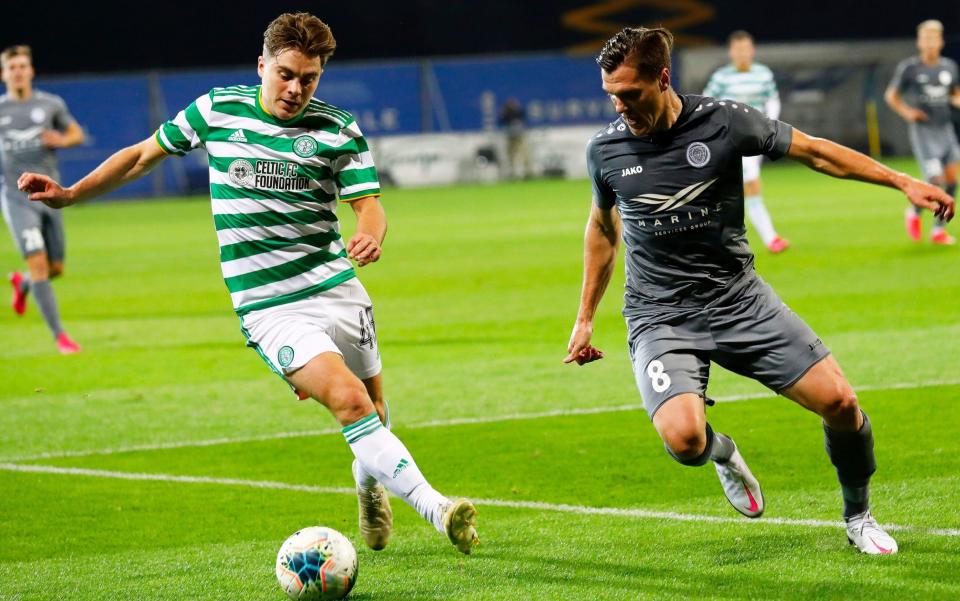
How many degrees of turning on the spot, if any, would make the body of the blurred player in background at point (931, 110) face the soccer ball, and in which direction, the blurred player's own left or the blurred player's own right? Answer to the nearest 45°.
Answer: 0° — they already face it

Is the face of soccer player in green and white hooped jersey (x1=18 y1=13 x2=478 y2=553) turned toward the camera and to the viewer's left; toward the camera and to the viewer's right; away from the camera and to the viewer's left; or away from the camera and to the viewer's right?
toward the camera and to the viewer's right

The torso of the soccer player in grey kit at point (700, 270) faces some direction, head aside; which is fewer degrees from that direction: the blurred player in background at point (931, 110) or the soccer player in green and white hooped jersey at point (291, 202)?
the soccer player in green and white hooped jersey

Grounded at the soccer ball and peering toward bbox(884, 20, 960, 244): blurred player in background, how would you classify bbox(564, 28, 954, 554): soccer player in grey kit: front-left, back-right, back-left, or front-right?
front-right

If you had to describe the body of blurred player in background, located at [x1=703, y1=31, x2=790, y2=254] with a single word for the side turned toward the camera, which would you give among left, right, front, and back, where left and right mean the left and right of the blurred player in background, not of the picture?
front

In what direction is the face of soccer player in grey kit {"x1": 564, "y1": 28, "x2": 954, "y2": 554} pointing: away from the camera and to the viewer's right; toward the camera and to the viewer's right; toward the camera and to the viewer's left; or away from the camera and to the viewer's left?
toward the camera and to the viewer's left

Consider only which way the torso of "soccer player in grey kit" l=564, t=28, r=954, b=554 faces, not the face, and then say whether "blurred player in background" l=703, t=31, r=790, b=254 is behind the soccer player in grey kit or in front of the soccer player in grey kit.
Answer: behind

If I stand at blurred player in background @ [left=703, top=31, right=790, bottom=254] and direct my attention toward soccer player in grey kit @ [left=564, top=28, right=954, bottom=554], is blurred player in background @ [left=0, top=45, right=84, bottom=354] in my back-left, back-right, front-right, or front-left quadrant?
front-right

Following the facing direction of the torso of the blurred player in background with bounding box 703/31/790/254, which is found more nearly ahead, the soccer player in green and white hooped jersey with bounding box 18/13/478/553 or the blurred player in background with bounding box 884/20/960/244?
the soccer player in green and white hooped jersey

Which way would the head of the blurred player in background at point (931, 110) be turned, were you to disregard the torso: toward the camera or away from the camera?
toward the camera

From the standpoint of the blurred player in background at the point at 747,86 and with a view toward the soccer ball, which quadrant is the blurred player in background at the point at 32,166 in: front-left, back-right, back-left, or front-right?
front-right

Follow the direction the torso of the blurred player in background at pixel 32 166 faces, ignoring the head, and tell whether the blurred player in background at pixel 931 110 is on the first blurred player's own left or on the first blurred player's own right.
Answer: on the first blurred player's own left

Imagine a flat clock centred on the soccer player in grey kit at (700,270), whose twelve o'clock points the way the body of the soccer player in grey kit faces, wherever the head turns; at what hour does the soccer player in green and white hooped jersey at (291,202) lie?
The soccer player in green and white hooped jersey is roughly at 3 o'clock from the soccer player in grey kit.

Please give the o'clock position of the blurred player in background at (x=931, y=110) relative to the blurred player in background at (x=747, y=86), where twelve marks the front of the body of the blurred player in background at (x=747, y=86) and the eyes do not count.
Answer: the blurred player in background at (x=931, y=110) is roughly at 9 o'clock from the blurred player in background at (x=747, y=86).

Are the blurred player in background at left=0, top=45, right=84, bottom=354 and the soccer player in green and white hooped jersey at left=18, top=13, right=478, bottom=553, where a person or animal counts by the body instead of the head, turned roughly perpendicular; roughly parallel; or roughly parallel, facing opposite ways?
roughly parallel

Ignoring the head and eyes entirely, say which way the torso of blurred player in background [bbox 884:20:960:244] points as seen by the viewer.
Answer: toward the camera

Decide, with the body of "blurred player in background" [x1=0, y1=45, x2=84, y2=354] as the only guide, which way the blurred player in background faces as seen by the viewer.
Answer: toward the camera

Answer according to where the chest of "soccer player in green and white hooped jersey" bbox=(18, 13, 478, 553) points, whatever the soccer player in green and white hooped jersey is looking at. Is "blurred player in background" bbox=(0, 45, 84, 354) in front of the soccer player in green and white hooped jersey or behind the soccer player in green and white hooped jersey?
behind

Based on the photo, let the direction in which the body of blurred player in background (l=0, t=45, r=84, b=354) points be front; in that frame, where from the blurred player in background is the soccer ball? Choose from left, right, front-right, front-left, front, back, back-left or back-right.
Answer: front

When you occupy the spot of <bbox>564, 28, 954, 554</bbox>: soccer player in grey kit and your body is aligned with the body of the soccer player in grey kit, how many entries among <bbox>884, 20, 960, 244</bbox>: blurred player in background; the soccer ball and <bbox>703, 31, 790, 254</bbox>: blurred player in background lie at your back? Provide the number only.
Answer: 2
